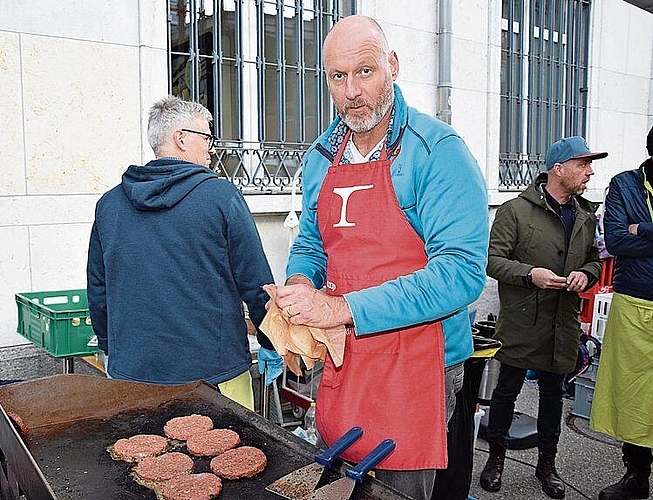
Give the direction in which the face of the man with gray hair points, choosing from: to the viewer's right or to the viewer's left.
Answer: to the viewer's right

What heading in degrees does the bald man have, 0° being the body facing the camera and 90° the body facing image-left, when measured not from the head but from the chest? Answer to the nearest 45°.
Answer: approximately 45°

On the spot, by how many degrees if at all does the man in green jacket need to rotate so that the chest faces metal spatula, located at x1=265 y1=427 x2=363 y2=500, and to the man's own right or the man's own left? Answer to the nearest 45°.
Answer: approximately 45° to the man's own right

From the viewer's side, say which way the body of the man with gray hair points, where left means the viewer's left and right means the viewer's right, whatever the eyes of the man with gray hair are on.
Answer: facing away from the viewer and to the right of the viewer

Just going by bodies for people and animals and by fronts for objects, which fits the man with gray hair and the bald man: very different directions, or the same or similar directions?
very different directions

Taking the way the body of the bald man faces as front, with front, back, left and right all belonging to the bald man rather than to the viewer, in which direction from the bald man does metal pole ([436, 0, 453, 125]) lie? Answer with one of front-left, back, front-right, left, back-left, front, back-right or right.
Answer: back-right
